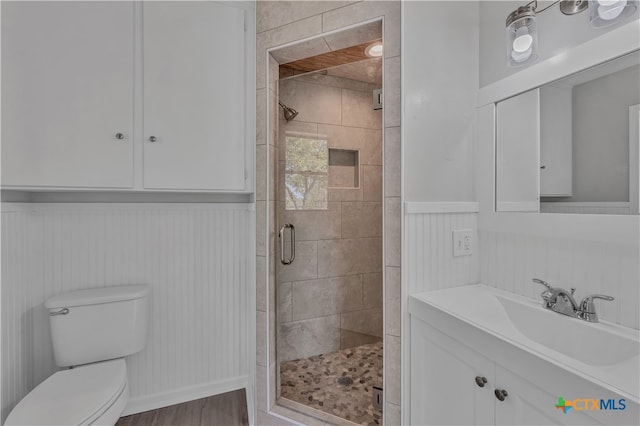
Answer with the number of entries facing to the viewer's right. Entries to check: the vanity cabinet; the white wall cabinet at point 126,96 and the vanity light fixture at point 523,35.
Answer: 0

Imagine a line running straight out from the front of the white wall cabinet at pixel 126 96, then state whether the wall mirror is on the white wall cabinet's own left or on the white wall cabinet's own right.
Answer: on the white wall cabinet's own left

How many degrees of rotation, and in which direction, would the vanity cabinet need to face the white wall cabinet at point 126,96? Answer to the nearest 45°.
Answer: approximately 45° to its right

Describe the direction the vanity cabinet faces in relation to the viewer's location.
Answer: facing the viewer and to the left of the viewer

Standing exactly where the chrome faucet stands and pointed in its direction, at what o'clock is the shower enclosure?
The shower enclosure is roughly at 2 o'clock from the chrome faucet.

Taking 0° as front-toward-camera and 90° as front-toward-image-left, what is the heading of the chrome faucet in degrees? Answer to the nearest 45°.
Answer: approximately 45°

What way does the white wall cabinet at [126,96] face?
toward the camera

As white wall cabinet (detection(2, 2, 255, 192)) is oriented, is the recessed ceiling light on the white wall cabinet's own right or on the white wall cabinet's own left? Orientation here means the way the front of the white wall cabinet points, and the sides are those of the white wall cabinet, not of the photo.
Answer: on the white wall cabinet's own left

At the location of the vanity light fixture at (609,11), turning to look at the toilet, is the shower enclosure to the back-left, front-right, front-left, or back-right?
front-right

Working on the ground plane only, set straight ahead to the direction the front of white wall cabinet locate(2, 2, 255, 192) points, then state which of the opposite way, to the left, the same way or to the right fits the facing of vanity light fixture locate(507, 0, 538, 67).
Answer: to the right
